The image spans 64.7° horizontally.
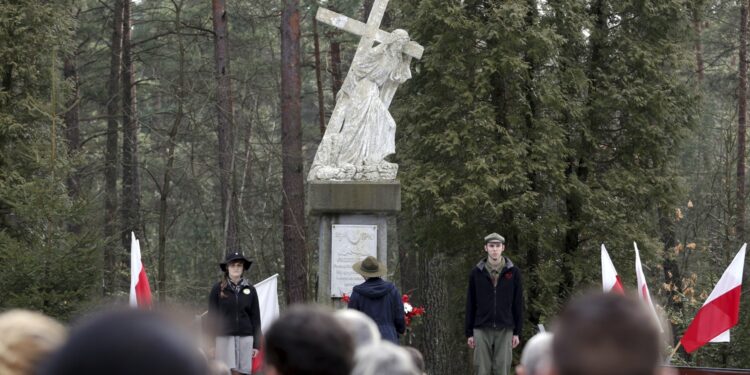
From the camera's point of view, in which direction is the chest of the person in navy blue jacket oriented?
away from the camera

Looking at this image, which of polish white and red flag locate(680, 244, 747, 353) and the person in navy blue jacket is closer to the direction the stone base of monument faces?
the person in navy blue jacket

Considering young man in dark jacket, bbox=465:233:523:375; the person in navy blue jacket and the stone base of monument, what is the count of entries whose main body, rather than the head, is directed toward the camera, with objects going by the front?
2

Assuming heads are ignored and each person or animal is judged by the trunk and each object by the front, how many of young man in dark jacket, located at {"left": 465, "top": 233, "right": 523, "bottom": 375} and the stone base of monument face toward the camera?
2

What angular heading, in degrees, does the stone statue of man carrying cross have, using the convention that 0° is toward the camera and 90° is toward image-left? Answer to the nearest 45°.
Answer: approximately 315°

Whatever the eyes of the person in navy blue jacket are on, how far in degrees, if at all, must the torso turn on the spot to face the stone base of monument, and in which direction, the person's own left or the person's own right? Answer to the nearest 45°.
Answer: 0° — they already face it

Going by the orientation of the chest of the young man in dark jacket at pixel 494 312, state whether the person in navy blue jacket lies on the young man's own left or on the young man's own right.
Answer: on the young man's own right

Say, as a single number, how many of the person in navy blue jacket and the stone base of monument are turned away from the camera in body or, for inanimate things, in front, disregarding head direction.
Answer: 1

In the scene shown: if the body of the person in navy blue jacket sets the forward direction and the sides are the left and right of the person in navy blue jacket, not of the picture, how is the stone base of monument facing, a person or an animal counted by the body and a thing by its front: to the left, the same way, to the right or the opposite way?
the opposite way
